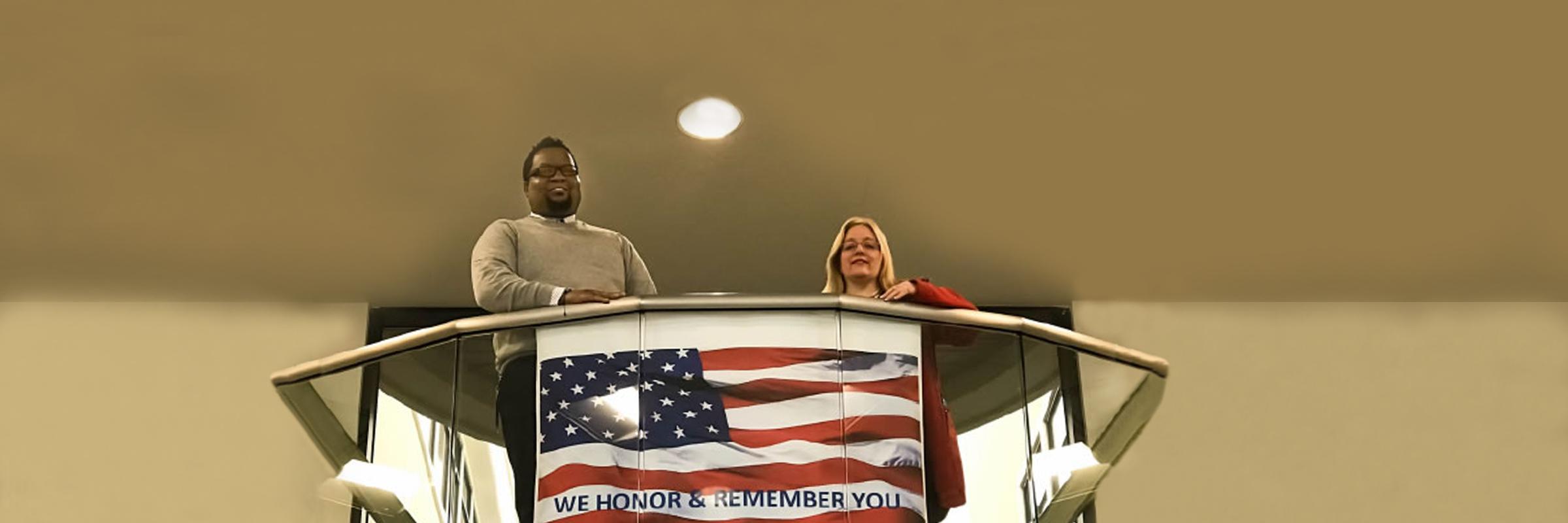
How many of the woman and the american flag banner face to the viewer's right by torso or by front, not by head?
0

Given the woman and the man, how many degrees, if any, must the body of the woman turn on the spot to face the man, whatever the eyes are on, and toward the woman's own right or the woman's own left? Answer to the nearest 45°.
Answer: approximately 45° to the woman's own right

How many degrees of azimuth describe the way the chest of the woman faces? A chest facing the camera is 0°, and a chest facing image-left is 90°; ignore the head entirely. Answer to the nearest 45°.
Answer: approximately 45°
